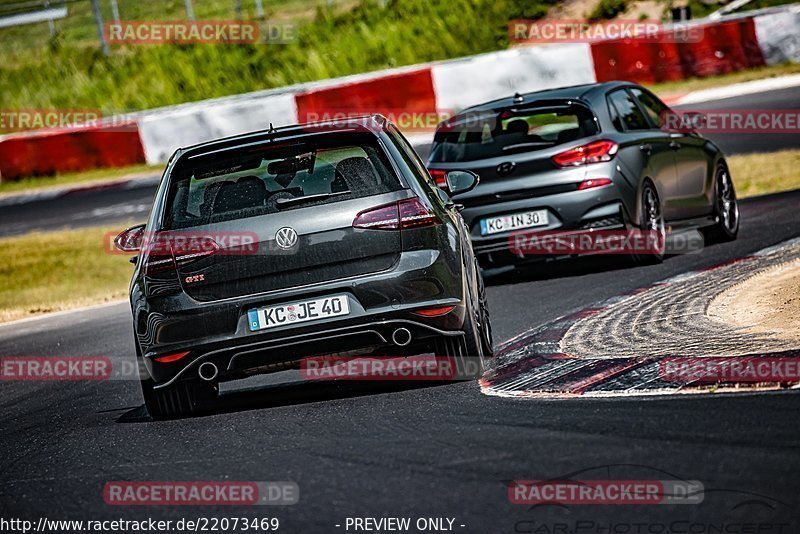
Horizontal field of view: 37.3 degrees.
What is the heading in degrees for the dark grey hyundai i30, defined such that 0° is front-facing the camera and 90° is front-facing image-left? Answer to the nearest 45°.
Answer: approximately 225°

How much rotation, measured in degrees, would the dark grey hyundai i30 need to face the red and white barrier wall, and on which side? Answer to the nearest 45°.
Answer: approximately 45° to its left

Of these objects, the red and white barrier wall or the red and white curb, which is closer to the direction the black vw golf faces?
the red and white barrier wall

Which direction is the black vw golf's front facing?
away from the camera

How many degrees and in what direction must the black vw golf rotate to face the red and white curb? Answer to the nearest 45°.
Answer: approximately 90° to its right

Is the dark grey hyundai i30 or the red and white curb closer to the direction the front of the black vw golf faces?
the dark grey hyundai i30

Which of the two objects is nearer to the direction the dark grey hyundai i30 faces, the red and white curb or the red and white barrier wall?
the red and white barrier wall

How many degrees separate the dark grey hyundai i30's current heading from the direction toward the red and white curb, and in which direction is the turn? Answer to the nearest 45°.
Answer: approximately 135° to its right

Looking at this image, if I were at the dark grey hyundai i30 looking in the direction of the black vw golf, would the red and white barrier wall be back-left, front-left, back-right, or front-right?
back-right

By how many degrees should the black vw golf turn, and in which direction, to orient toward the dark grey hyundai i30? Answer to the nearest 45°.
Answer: approximately 45° to its right
